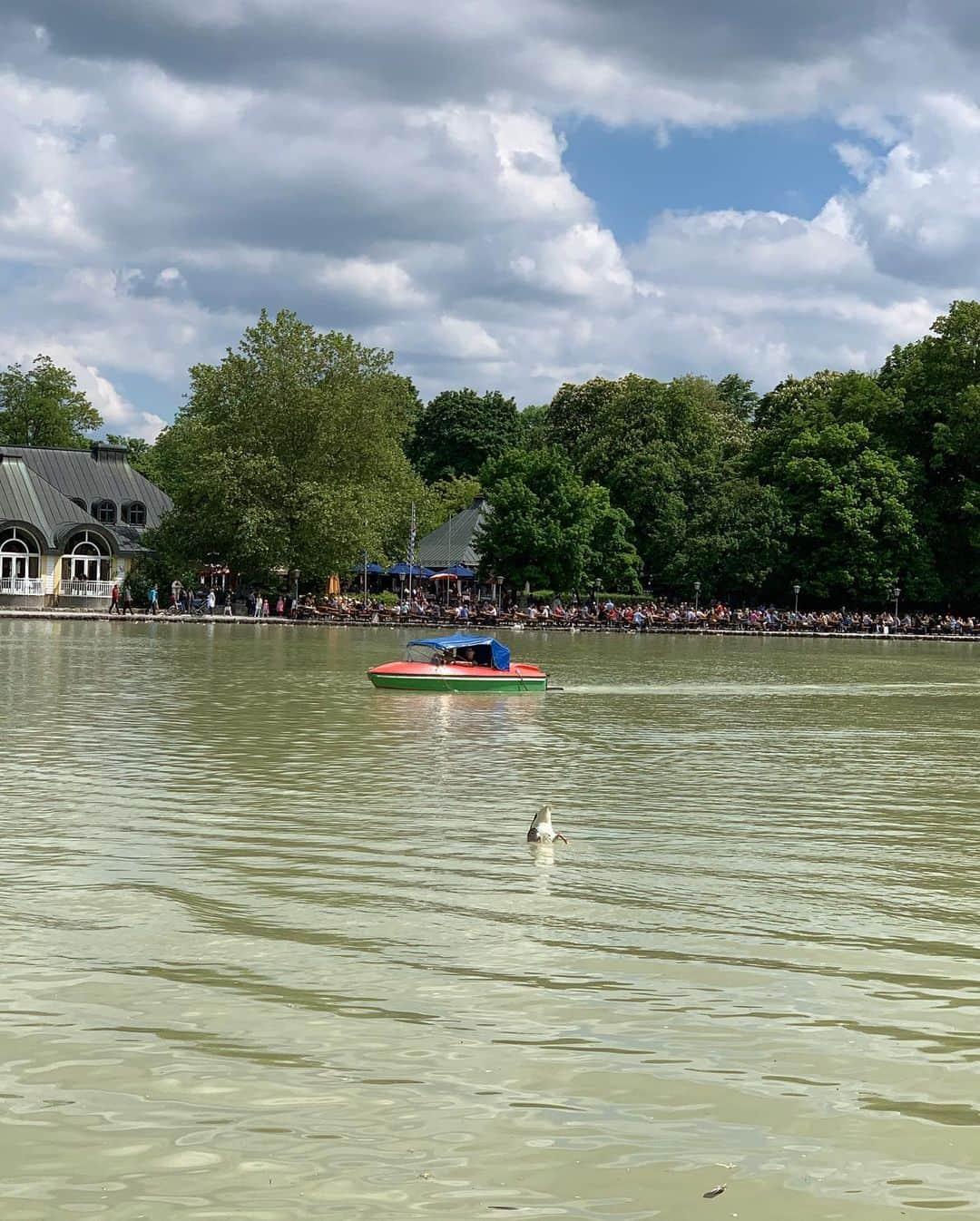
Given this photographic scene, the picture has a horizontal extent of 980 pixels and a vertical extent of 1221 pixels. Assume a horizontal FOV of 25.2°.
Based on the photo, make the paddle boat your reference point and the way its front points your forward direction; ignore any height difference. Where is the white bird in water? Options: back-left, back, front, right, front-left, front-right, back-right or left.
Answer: left

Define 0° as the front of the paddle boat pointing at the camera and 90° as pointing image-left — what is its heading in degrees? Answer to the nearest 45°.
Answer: approximately 90°
